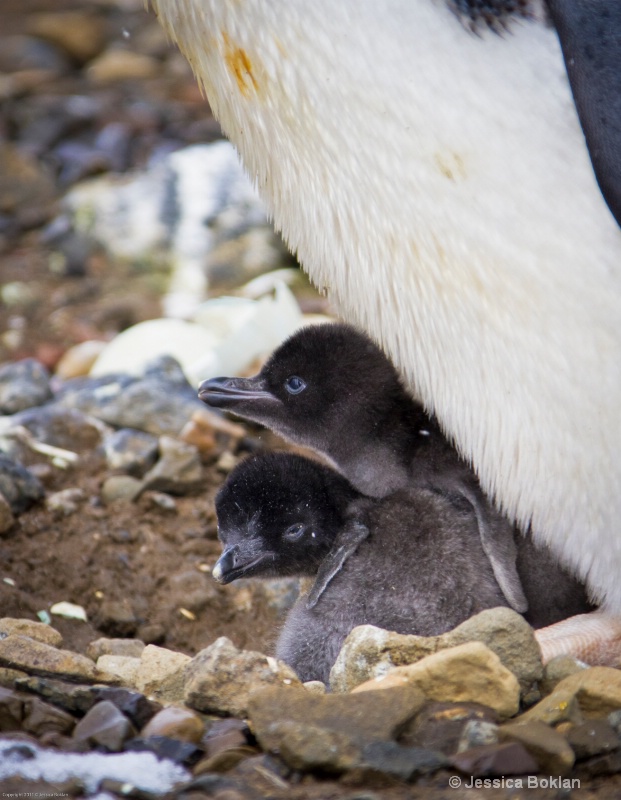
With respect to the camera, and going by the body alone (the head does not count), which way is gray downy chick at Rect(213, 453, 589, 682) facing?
to the viewer's left

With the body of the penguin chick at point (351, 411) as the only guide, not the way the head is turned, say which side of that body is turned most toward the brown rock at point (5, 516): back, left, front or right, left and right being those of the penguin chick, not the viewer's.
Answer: front

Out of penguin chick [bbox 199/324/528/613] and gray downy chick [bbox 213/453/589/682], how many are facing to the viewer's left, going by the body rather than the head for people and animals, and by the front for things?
2

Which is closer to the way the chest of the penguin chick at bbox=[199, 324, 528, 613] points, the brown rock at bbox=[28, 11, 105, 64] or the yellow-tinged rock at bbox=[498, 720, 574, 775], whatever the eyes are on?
the brown rock

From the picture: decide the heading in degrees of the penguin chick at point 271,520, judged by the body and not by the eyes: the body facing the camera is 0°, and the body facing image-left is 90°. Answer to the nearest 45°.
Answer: approximately 45°

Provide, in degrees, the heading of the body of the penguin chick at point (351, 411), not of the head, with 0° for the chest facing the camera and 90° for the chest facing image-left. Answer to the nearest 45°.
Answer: approximately 90°
